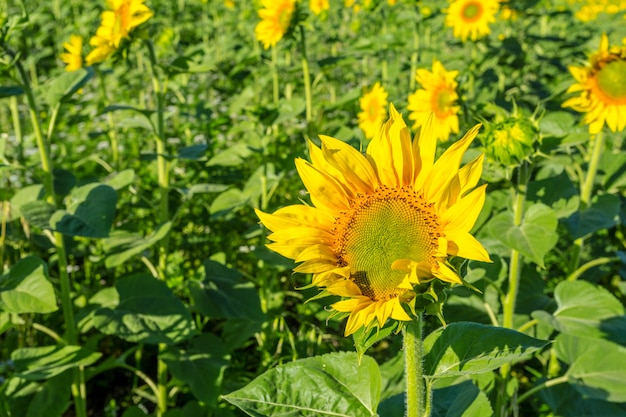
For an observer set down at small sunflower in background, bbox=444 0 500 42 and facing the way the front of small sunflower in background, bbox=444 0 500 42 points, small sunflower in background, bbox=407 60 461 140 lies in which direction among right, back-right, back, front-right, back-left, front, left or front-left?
front

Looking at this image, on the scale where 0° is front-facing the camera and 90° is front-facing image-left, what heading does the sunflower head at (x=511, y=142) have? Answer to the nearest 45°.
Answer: approximately 0°

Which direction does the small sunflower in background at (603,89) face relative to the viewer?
toward the camera

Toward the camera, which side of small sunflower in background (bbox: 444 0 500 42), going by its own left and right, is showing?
front

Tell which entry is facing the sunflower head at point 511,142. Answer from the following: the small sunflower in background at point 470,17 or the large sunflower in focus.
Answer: the small sunflower in background

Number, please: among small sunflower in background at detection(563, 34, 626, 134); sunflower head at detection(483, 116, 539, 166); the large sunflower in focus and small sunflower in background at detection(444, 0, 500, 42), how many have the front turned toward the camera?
4

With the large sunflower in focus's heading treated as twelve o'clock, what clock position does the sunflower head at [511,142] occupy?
The sunflower head is roughly at 7 o'clock from the large sunflower in focus.

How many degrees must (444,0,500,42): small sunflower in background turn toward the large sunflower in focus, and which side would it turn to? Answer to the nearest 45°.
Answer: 0° — it already faces it

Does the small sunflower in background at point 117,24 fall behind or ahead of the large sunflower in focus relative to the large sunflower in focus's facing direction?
behind

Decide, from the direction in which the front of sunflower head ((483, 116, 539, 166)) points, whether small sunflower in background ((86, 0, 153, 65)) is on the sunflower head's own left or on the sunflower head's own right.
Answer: on the sunflower head's own right

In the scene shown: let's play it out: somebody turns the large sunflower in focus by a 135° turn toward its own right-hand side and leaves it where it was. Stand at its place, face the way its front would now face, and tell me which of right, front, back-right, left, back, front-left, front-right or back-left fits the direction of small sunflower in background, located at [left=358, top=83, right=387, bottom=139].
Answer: front-right

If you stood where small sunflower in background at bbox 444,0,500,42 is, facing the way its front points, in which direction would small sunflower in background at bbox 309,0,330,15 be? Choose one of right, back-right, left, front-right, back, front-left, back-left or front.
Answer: back-right

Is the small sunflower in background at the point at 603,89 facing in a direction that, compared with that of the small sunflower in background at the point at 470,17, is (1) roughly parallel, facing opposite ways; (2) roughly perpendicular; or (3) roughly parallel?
roughly parallel
